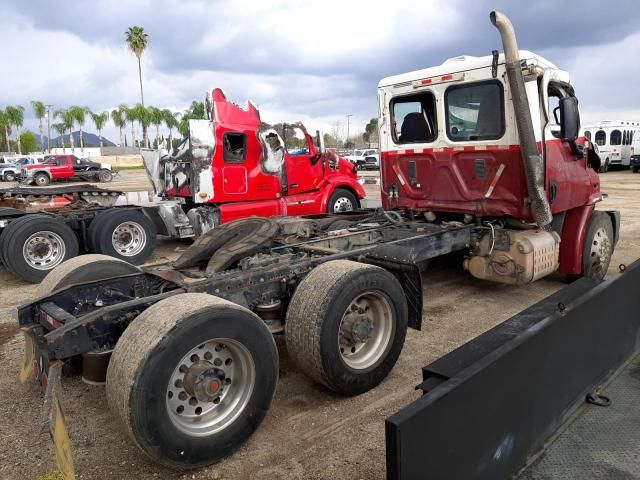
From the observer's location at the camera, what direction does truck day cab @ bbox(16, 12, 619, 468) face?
facing away from the viewer and to the right of the viewer

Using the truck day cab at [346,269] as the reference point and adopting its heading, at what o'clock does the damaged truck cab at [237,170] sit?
The damaged truck cab is roughly at 10 o'clock from the truck day cab.

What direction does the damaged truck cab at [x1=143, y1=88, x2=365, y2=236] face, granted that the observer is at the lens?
facing away from the viewer and to the right of the viewer

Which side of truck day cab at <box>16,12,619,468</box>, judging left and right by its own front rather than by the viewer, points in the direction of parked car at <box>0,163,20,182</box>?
left
